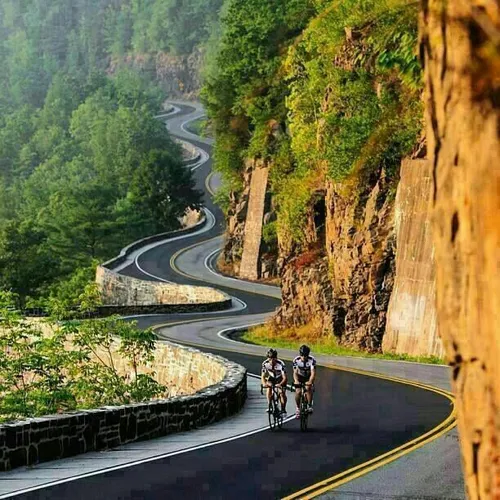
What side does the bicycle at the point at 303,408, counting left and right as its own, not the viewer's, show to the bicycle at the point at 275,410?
right

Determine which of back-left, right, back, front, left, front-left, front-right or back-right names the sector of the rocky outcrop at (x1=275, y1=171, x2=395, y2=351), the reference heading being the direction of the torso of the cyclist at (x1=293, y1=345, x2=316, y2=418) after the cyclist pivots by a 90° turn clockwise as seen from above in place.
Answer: right

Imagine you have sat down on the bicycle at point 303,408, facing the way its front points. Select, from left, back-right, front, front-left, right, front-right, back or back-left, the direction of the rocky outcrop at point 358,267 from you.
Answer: back

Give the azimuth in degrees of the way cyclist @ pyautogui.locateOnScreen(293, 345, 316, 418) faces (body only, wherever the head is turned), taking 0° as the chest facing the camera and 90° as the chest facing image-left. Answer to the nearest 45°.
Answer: approximately 0°

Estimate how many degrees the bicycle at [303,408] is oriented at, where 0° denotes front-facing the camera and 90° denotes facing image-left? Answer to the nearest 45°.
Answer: approximately 0°
